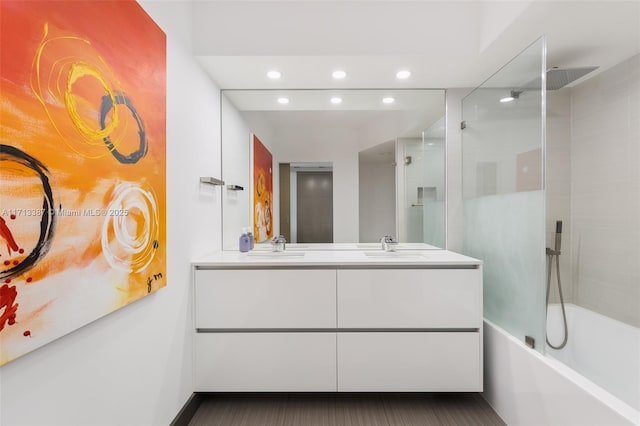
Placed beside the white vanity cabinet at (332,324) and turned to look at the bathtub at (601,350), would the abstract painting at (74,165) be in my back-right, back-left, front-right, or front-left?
back-right

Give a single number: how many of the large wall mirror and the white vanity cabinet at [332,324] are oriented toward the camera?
2

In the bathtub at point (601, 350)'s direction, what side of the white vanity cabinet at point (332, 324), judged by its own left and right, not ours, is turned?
left

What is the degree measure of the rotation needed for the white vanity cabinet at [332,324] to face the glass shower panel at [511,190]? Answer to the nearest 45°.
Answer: approximately 90° to its left

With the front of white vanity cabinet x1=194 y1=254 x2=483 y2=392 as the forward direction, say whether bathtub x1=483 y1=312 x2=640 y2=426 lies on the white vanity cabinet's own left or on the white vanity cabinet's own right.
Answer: on the white vanity cabinet's own left

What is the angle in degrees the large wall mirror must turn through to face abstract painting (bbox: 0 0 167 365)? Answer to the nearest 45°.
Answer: approximately 45° to its right

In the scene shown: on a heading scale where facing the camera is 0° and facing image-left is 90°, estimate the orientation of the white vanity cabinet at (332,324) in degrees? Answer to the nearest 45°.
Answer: approximately 0°

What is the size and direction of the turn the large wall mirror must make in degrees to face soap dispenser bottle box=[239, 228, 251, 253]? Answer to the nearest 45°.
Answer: approximately 90° to its right
